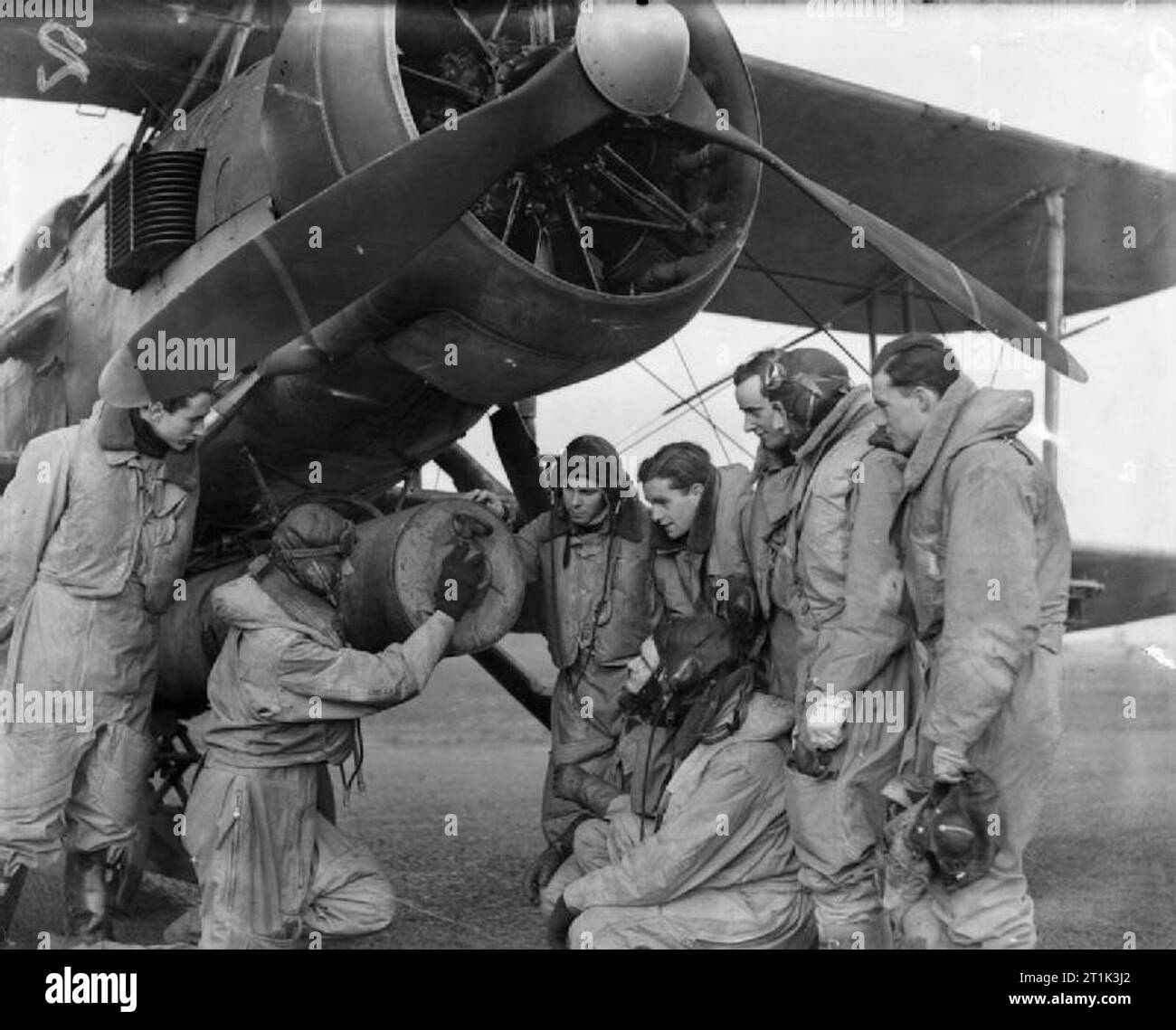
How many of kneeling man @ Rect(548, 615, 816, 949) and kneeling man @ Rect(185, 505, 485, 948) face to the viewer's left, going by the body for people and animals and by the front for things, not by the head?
1

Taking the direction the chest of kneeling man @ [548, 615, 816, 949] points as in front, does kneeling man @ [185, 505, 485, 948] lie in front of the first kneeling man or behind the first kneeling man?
in front

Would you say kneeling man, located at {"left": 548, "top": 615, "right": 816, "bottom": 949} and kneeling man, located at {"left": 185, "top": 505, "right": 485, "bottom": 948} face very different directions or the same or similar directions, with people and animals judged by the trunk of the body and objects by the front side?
very different directions

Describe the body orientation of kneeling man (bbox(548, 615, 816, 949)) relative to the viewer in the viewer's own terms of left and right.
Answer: facing to the left of the viewer

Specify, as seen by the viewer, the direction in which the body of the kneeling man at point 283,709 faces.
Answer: to the viewer's right

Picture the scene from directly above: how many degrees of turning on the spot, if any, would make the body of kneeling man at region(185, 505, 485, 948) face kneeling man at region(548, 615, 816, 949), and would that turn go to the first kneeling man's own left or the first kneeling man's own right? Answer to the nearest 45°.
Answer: approximately 45° to the first kneeling man's own right
